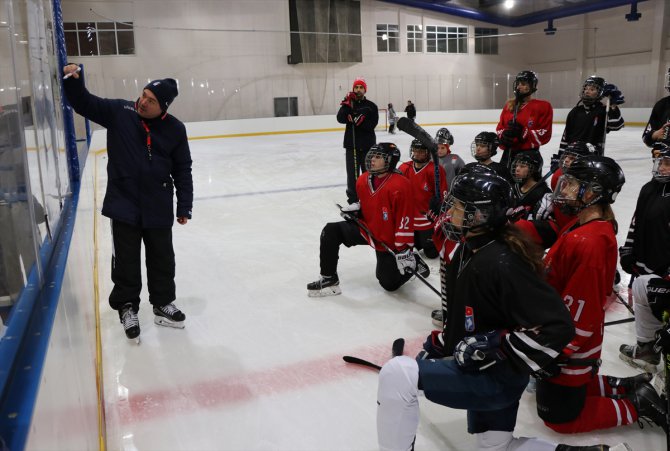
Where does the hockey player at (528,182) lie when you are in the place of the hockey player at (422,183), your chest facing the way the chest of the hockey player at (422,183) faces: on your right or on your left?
on your left

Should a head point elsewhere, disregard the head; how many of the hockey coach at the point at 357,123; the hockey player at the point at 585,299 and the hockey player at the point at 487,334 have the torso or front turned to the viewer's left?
2

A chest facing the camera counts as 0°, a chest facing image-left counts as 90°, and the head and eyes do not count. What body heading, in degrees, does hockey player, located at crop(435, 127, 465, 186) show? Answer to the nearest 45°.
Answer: approximately 45°

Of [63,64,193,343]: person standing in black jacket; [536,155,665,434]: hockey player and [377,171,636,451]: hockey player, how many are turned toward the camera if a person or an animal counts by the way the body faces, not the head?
1

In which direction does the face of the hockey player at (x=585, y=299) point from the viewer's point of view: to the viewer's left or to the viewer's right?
to the viewer's left

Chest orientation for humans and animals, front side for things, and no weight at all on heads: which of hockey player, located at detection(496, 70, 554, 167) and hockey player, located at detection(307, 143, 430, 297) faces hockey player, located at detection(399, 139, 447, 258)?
hockey player, located at detection(496, 70, 554, 167)

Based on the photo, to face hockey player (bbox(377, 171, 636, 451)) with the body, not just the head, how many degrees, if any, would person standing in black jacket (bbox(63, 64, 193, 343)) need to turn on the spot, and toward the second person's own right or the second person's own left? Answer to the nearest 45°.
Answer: approximately 45° to the second person's own left

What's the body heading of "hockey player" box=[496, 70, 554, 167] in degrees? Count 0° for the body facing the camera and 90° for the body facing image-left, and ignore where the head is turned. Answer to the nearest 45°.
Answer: approximately 45°

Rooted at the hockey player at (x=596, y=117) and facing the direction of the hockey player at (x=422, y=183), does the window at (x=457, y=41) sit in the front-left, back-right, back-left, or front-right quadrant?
back-right

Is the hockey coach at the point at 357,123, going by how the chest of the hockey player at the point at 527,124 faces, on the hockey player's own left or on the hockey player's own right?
on the hockey player's own right

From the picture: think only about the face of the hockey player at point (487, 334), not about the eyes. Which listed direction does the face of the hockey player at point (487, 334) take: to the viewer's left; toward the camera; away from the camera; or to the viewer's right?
to the viewer's left

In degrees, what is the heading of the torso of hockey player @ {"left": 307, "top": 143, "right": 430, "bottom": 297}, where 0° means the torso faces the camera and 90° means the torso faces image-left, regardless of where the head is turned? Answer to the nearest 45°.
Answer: approximately 45°

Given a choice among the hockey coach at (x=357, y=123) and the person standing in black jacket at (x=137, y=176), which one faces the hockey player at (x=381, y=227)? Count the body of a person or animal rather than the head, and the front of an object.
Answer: the hockey coach at (x=357, y=123)

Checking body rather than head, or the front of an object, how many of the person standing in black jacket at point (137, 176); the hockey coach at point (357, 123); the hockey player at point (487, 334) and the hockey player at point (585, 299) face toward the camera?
2

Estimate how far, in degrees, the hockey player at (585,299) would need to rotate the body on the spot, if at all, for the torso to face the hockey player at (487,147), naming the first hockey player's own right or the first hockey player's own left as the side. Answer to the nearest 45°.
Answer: approximately 90° to the first hockey player's own right
